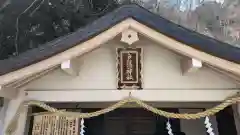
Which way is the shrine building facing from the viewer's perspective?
toward the camera
